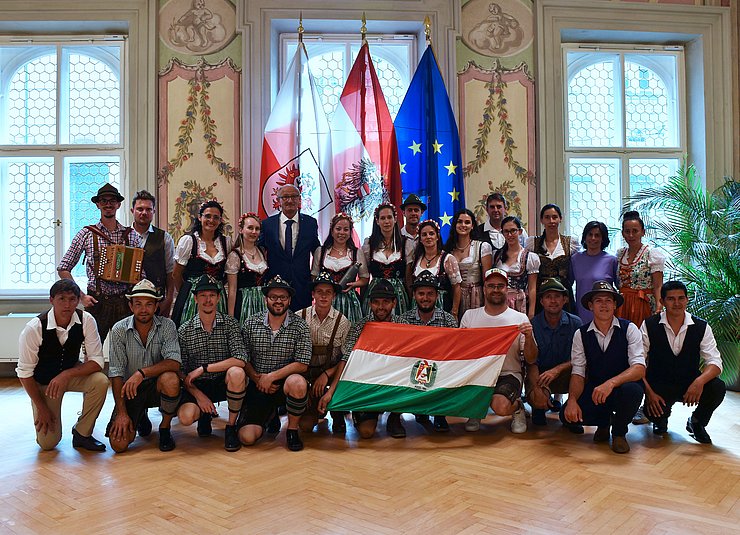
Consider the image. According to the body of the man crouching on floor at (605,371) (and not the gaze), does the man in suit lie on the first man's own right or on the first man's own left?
on the first man's own right

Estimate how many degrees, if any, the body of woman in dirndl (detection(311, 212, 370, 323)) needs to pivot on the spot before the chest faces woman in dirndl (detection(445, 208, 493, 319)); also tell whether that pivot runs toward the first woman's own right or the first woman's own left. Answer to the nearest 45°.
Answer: approximately 90° to the first woman's own left

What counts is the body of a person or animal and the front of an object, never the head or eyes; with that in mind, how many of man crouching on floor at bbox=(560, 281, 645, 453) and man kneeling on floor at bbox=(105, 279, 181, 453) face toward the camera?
2

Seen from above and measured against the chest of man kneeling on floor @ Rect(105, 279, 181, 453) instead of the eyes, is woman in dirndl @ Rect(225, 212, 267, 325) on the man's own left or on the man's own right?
on the man's own left

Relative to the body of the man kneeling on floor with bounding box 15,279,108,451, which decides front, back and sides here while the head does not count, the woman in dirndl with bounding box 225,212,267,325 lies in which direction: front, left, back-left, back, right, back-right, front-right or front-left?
left

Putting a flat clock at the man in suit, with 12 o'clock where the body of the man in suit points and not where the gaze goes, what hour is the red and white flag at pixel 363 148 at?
The red and white flag is roughly at 7 o'clock from the man in suit.

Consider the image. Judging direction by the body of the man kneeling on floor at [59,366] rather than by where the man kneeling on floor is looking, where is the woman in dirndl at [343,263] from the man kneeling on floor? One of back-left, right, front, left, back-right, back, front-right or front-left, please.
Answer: left

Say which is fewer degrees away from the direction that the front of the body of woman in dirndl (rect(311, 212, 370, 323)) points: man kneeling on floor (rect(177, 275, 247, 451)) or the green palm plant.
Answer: the man kneeling on floor
